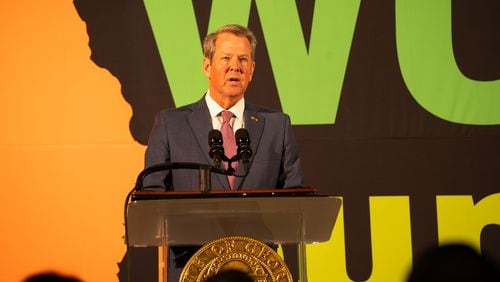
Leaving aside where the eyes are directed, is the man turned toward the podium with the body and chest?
yes

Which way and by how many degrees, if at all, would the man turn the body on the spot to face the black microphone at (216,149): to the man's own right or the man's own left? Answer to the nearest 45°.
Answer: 0° — they already face it

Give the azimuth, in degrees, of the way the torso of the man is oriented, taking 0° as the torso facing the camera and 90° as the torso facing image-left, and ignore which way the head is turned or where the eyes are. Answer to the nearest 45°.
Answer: approximately 0°

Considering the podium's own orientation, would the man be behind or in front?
behind

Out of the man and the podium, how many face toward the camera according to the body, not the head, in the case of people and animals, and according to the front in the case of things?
2
